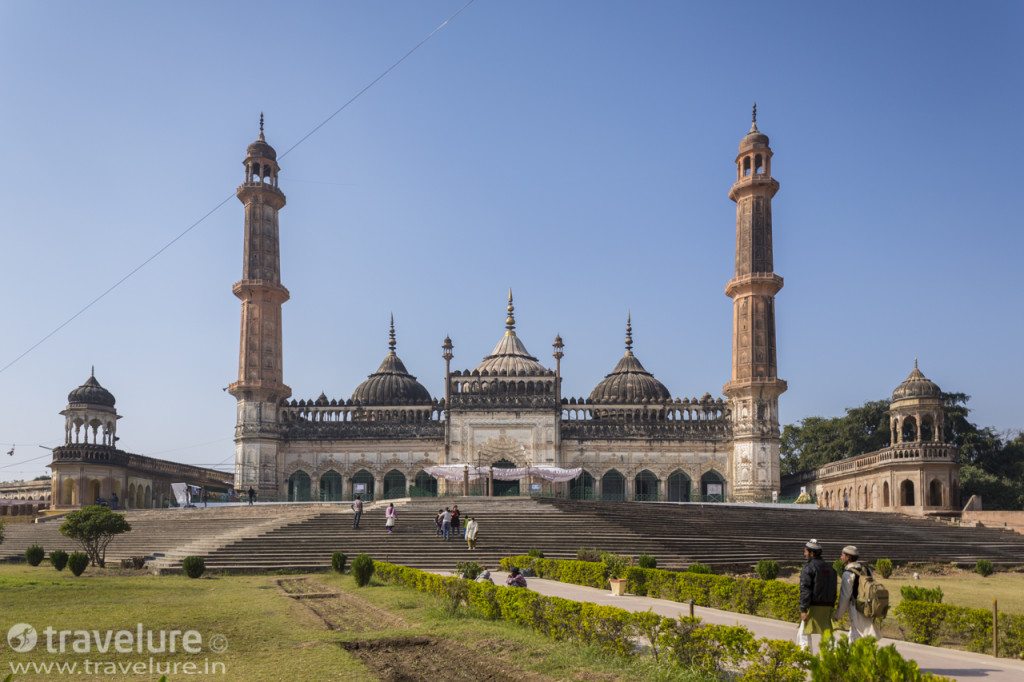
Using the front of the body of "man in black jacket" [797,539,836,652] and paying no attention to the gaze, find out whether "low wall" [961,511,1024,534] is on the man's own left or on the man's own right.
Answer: on the man's own right

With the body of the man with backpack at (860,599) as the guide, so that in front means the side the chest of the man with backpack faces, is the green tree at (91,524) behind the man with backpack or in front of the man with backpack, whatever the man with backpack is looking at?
in front

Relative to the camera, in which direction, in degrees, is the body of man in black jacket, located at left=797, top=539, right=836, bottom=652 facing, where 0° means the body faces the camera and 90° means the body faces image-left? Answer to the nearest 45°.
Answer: approximately 135°

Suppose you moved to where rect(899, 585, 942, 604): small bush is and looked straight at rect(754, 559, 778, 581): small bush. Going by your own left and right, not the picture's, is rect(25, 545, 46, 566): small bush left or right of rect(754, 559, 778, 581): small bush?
left

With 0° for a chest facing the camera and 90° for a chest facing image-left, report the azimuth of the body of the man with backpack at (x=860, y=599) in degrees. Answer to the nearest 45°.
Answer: approximately 135°

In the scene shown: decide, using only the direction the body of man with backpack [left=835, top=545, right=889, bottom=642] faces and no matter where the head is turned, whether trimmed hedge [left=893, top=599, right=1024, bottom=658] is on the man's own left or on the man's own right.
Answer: on the man's own right

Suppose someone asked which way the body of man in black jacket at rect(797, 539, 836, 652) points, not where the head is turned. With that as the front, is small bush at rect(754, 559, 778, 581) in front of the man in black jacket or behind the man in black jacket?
in front
